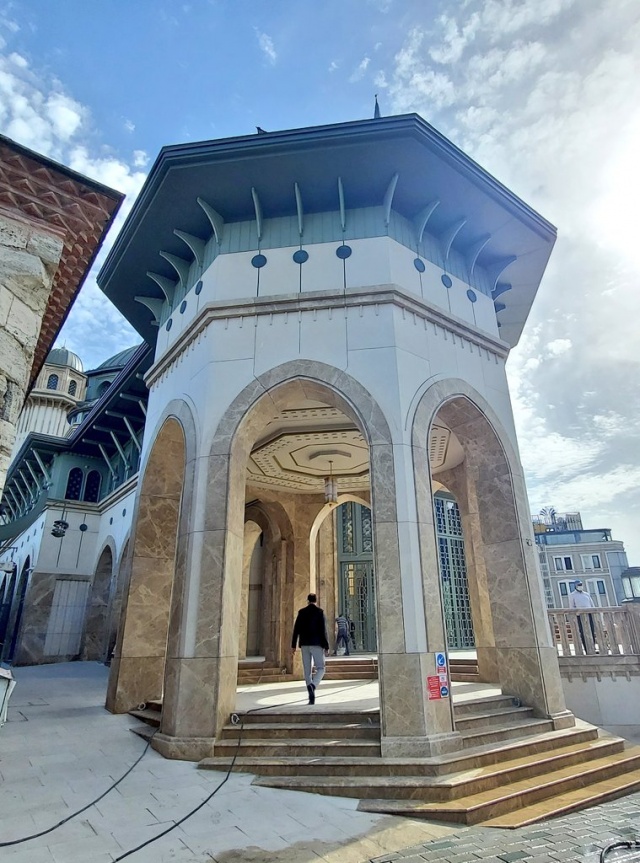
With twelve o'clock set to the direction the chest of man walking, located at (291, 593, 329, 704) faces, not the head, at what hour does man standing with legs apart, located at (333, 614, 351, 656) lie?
man standing with legs apart, located at (333, 614, 351, 656) is roughly at 12 o'clock from man walking, located at (291, 593, 329, 704).

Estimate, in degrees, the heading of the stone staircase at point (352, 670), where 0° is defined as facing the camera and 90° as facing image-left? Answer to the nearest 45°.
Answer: approximately 0°

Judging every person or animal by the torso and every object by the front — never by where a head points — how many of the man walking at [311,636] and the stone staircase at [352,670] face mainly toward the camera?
1

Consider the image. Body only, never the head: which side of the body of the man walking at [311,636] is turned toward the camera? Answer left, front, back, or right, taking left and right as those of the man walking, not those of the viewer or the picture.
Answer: back

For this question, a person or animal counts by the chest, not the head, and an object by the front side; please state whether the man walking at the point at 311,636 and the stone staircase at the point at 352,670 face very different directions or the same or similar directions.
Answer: very different directions

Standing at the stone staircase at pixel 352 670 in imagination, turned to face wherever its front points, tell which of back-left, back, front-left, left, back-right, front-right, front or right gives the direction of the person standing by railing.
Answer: left

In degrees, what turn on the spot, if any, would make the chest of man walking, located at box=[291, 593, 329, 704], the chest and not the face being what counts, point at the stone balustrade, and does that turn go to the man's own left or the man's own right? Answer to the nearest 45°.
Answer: approximately 45° to the man's own right

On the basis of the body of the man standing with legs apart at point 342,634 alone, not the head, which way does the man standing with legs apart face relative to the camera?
away from the camera
